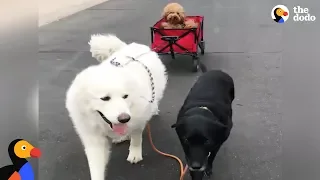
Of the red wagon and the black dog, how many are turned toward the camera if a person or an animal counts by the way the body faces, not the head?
2

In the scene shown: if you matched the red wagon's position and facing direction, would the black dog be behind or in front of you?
in front

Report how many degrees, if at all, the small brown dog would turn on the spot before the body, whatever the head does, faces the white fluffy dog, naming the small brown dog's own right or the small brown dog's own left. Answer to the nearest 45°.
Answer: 0° — it already faces it

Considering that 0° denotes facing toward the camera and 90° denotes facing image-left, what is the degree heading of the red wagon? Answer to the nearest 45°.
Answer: approximately 0°

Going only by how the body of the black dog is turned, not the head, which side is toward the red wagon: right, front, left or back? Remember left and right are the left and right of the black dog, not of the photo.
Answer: back

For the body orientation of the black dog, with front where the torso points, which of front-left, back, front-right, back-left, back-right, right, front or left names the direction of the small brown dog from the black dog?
back

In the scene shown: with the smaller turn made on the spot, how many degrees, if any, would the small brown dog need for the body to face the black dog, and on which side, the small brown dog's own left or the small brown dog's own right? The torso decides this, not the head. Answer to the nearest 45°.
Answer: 0° — it already faces it
